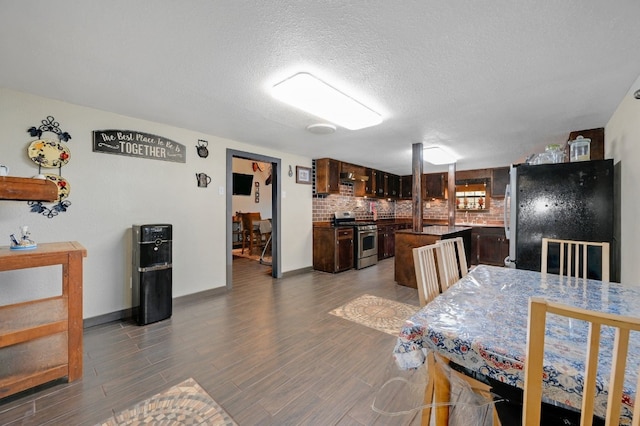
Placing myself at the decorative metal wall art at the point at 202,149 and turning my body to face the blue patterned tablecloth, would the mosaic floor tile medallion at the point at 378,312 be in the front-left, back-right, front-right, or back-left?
front-left

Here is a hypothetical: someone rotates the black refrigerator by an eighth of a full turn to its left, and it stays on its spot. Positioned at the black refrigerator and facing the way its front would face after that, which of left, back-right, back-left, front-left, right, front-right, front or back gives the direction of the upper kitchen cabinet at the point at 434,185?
right

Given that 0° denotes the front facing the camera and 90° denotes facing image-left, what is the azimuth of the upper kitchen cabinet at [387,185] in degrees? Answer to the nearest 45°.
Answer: approximately 315°

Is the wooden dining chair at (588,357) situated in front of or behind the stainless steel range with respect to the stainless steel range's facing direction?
in front

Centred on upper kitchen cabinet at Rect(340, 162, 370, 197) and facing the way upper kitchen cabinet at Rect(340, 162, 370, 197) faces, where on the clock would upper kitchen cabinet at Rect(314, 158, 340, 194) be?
upper kitchen cabinet at Rect(314, 158, 340, 194) is roughly at 3 o'clock from upper kitchen cabinet at Rect(340, 162, 370, 197).

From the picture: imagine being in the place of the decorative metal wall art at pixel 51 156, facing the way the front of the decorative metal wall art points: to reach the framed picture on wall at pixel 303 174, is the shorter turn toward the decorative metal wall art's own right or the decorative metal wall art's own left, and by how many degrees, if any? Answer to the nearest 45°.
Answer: approximately 90° to the decorative metal wall art's own left

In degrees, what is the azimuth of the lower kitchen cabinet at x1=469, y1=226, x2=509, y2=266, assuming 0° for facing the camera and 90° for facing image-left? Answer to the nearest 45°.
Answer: approximately 0°

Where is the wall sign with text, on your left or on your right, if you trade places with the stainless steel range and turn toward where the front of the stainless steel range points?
on your right

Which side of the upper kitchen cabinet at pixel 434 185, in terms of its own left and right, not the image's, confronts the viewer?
front

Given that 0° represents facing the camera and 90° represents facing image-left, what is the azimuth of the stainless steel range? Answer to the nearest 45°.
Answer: approximately 315°

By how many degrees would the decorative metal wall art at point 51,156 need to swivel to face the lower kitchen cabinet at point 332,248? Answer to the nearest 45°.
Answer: approximately 90° to its left

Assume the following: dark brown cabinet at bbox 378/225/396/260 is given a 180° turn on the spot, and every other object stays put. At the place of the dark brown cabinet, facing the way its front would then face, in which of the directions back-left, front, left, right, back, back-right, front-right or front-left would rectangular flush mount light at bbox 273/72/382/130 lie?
back-left

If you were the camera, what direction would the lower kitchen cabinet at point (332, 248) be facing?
facing the viewer and to the right of the viewer

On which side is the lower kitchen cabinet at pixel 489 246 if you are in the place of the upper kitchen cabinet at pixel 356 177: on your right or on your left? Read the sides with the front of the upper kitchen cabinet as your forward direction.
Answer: on your left

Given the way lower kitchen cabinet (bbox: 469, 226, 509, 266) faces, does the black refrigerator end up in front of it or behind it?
in front
